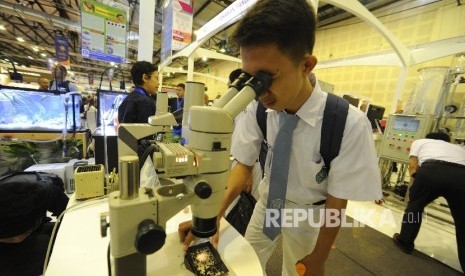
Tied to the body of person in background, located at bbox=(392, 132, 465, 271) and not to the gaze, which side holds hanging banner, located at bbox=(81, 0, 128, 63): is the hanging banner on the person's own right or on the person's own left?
on the person's own left

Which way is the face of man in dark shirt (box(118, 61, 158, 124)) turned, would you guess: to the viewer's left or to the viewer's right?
to the viewer's right

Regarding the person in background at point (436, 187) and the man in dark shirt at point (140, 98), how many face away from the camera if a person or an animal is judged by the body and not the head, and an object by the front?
1

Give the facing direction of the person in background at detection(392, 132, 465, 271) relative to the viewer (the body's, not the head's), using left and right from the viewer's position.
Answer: facing away from the viewer
